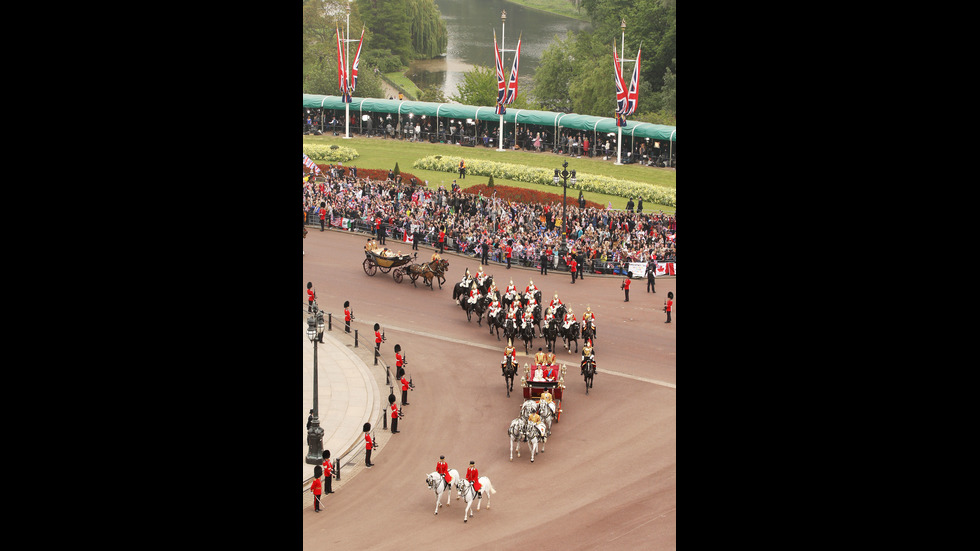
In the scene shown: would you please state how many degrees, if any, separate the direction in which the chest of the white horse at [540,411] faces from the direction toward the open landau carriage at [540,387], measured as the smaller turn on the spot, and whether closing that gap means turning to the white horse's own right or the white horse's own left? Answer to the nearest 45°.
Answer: approximately 135° to the white horse's own right

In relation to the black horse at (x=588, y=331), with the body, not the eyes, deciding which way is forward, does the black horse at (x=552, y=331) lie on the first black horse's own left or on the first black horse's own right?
on the first black horse's own right

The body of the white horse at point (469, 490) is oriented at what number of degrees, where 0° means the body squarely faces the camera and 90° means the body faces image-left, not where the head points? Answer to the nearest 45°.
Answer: approximately 45°

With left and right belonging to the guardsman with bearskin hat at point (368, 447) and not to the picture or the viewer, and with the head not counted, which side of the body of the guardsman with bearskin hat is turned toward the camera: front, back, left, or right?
right

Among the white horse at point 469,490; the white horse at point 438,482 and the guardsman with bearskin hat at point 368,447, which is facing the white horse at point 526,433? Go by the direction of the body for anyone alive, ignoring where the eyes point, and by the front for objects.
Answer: the guardsman with bearskin hat

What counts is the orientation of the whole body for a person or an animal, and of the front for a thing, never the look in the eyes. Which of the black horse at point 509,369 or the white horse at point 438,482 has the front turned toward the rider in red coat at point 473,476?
the black horse

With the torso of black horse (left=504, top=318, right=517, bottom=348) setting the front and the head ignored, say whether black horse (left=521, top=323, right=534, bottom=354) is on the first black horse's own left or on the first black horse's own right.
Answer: on the first black horse's own left

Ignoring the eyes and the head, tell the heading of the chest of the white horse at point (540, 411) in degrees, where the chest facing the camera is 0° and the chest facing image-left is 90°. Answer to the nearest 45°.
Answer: approximately 45°

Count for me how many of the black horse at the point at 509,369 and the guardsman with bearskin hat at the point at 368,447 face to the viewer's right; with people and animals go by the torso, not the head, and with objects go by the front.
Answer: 1
